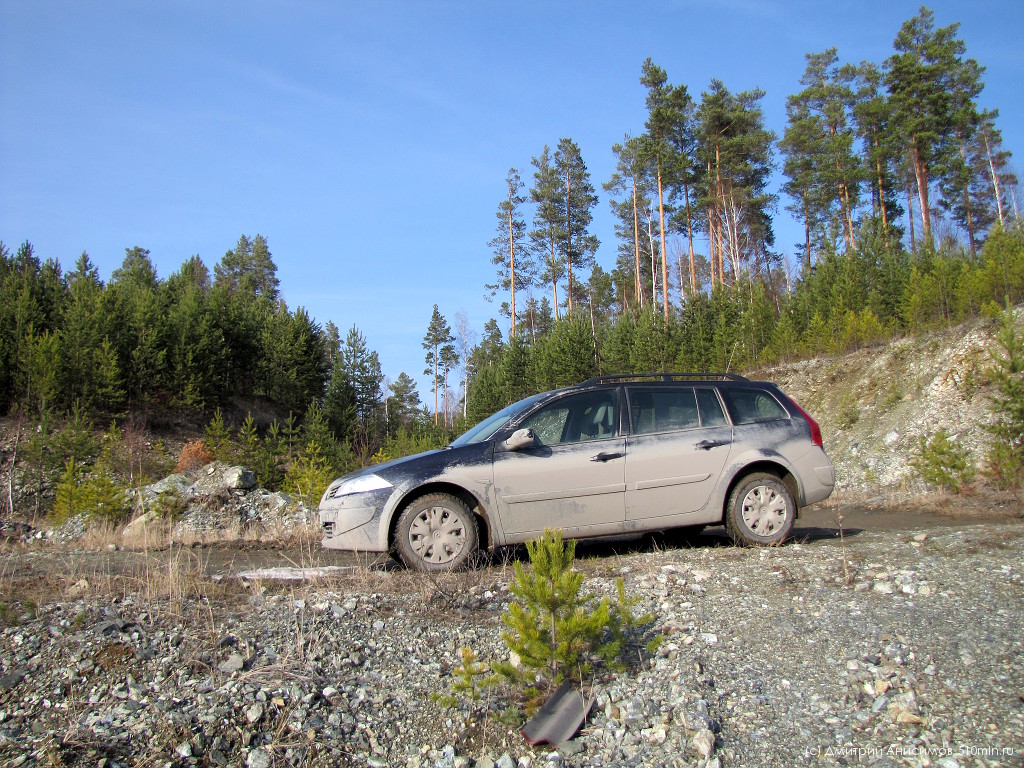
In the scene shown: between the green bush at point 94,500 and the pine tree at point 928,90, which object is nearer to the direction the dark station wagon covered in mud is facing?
the green bush

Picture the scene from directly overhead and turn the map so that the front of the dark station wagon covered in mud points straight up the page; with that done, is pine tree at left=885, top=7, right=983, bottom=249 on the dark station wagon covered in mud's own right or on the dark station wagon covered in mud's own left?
on the dark station wagon covered in mud's own right

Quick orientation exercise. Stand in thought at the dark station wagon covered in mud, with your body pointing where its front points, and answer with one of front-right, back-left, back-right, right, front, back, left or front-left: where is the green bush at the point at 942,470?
back-right

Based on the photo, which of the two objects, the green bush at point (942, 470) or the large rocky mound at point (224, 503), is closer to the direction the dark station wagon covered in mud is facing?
the large rocky mound

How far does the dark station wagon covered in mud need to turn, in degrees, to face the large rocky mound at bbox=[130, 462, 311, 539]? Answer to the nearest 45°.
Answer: approximately 45° to its right

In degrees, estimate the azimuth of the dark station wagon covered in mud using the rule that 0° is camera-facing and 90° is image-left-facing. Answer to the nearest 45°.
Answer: approximately 90°

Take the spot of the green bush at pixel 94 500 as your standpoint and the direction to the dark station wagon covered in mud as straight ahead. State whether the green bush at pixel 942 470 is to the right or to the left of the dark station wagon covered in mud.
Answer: left

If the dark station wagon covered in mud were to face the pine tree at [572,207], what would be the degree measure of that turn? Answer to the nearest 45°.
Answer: approximately 90° to its right
